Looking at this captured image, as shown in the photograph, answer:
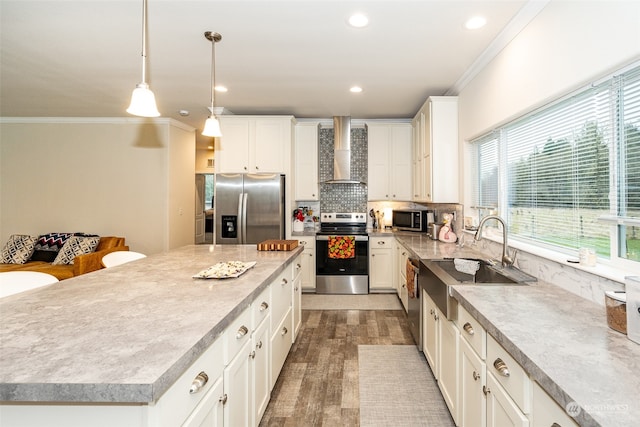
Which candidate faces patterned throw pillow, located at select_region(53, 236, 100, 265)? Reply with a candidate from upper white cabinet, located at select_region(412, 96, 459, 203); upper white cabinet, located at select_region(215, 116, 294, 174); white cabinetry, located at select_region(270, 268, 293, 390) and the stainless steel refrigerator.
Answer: upper white cabinet, located at select_region(412, 96, 459, 203)

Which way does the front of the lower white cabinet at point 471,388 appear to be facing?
to the viewer's left

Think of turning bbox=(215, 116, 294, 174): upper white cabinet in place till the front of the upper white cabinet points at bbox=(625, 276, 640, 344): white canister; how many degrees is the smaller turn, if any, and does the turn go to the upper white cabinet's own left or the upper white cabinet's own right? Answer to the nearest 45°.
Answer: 0° — it already faces it

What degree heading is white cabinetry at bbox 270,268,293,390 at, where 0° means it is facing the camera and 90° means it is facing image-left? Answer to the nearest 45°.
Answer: approximately 270°

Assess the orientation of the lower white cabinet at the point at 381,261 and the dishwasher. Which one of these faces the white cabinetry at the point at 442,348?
the lower white cabinet

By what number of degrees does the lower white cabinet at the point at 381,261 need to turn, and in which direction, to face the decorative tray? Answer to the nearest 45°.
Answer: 0° — it already faces it

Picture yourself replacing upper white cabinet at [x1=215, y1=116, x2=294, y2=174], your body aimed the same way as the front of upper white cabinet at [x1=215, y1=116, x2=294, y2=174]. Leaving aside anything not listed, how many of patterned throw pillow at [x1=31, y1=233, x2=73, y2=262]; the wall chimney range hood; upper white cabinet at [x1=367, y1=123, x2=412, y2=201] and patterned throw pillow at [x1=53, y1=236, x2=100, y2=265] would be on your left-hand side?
2

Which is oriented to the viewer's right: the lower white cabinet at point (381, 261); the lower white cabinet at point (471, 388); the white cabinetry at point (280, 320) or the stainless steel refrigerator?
the white cabinetry
